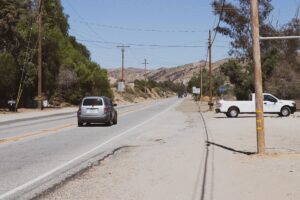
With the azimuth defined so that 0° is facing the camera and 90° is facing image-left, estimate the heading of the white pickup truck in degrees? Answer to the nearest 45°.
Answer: approximately 270°

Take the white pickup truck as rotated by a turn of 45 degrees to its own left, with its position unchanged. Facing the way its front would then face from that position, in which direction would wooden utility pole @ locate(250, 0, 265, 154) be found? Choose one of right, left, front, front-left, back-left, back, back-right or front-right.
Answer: back-right

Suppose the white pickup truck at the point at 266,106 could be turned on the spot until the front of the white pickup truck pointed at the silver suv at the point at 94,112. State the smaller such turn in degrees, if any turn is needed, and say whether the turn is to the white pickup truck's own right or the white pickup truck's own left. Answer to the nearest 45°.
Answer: approximately 135° to the white pickup truck's own right
